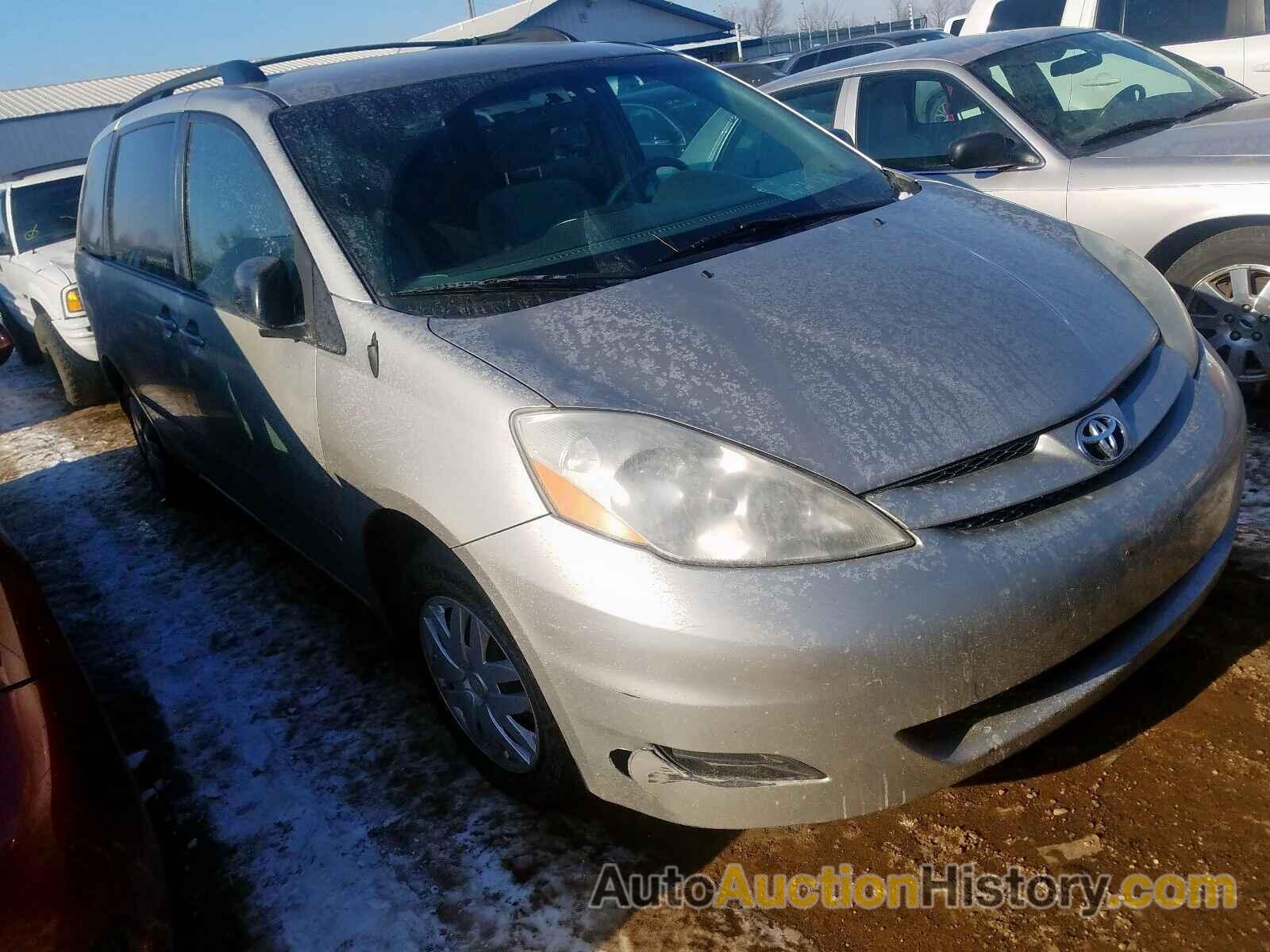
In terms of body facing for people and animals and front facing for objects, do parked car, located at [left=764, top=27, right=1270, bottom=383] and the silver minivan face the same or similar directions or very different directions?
same or similar directions

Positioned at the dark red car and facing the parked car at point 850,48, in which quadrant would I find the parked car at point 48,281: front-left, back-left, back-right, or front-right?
front-left

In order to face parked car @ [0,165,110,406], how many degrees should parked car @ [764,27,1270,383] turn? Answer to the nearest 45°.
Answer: approximately 135° to its right

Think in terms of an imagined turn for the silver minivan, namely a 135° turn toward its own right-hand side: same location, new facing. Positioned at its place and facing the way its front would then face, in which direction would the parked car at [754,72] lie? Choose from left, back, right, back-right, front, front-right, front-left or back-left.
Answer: right

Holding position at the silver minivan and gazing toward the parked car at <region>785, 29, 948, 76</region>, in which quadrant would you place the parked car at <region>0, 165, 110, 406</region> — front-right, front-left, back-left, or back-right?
front-left

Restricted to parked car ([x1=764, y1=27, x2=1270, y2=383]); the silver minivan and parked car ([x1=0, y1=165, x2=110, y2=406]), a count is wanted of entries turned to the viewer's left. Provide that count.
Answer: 0

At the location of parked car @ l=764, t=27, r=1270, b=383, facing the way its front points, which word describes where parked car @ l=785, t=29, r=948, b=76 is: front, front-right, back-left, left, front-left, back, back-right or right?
back-left

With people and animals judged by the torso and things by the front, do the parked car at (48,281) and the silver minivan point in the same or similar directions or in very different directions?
same or similar directions

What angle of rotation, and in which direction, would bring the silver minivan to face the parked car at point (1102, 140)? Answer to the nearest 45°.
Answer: approximately 90° to its left

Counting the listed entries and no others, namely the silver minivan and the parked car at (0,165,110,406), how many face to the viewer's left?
0

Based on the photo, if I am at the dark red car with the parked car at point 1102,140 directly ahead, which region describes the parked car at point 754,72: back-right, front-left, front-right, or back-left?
front-left

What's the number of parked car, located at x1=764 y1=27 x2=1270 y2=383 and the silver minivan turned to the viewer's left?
0

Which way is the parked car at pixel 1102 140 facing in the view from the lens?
facing the viewer and to the right of the viewer

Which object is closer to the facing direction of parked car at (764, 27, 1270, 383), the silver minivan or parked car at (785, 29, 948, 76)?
the silver minivan
